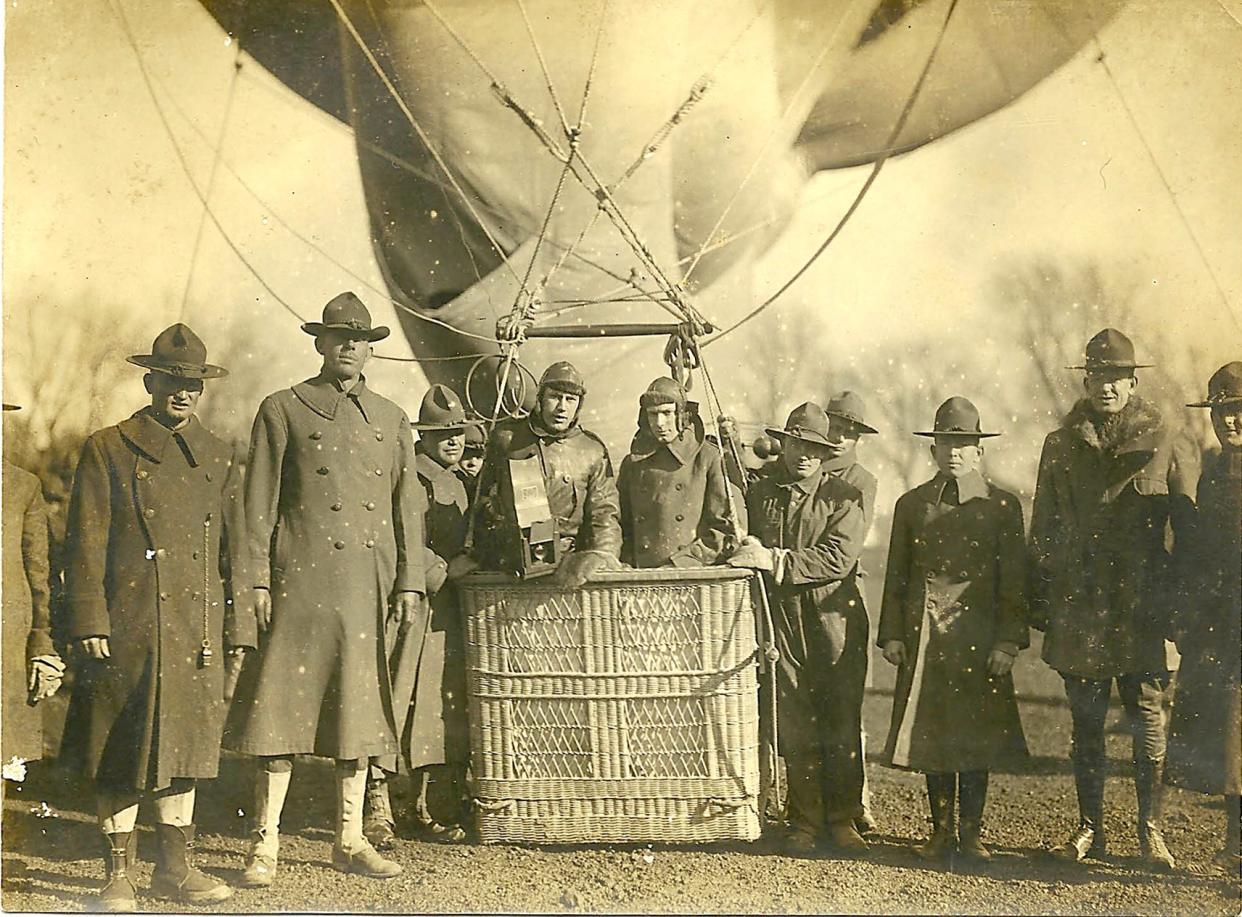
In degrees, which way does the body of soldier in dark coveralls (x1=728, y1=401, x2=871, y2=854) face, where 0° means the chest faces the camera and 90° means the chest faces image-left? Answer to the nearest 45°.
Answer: approximately 45°

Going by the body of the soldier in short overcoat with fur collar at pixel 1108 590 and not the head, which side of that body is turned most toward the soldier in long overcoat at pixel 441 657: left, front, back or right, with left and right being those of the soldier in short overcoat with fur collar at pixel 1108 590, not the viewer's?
right

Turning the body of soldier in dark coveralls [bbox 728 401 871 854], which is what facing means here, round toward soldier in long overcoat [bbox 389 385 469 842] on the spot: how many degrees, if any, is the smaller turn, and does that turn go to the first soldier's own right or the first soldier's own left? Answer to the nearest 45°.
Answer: approximately 45° to the first soldier's own right

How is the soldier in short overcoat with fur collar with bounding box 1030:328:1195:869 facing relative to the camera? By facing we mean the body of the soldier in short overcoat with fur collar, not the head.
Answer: toward the camera

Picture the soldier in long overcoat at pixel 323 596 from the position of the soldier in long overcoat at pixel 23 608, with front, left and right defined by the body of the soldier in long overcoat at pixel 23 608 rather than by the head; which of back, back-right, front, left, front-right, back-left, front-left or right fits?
front-left

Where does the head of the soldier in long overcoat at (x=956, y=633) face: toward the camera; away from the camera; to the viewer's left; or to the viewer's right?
toward the camera

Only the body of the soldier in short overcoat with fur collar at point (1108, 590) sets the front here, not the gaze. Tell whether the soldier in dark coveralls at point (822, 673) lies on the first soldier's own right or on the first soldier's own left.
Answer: on the first soldier's own right

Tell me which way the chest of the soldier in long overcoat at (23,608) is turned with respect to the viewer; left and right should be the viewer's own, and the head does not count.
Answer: facing the viewer
